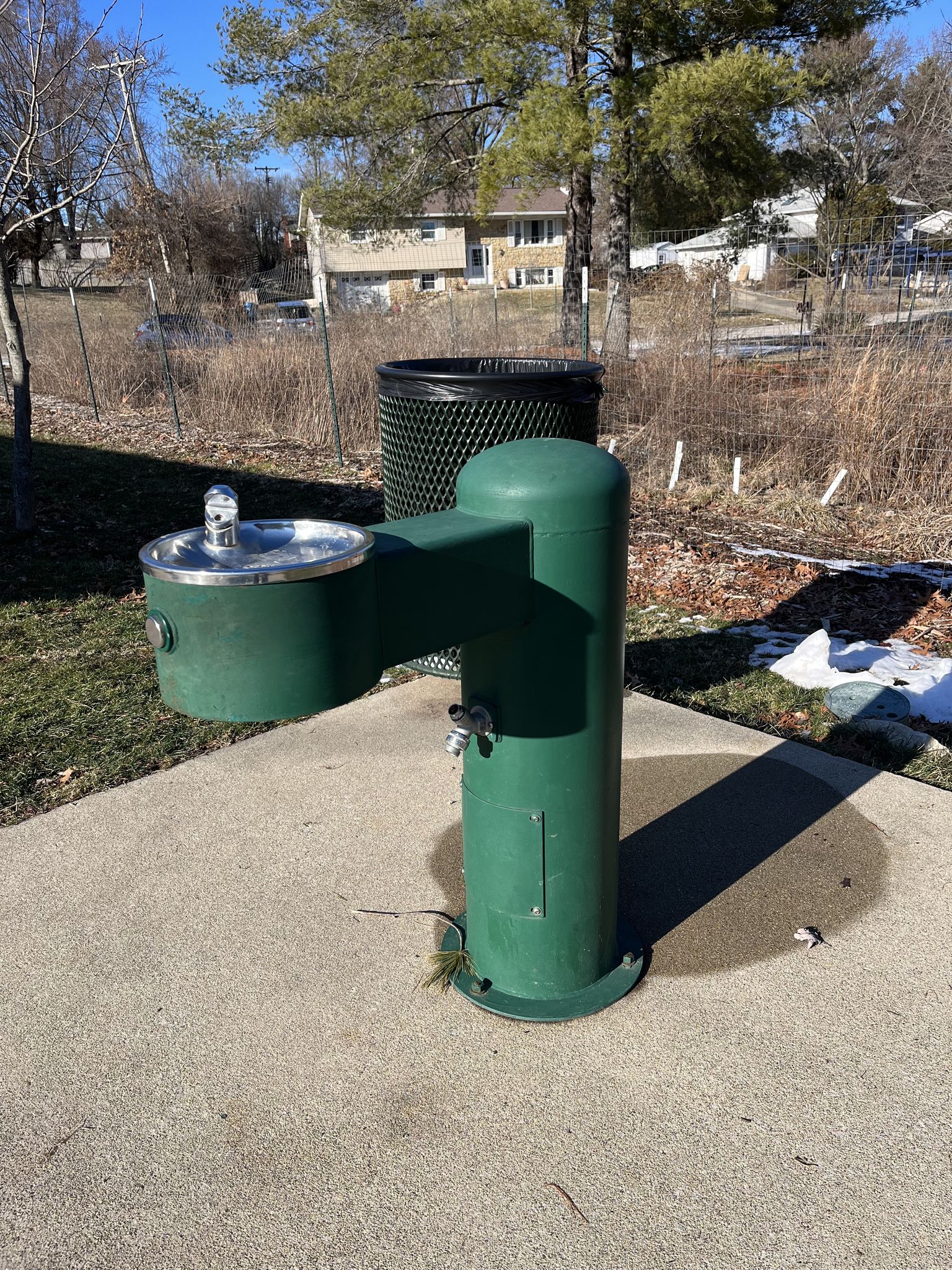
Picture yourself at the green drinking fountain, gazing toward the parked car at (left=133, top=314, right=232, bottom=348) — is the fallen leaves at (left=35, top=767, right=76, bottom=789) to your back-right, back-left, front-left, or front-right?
front-left

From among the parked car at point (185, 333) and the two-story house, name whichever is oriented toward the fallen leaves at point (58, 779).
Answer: the two-story house

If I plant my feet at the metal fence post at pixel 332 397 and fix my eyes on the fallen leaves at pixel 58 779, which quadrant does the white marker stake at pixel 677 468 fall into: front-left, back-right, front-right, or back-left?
front-left

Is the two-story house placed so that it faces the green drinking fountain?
yes

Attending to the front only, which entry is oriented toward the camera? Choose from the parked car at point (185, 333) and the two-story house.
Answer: the two-story house

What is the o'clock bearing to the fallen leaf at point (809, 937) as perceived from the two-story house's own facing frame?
The fallen leaf is roughly at 12 o'clock from the two-story house.

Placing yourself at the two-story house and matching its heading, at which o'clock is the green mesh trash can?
The green mesh trash can is roughly at 12 o'clock from the two-story house.

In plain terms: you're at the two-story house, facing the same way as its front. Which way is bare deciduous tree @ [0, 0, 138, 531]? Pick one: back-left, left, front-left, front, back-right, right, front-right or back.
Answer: front

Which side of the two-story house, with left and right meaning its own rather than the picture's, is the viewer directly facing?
front

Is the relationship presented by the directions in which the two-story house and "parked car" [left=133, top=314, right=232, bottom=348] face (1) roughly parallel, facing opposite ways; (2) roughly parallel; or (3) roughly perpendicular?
roughly perpendicular

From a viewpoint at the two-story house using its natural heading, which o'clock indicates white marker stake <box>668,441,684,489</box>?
The white marker stake is roughly at 12 o'clock from the two-story house.
